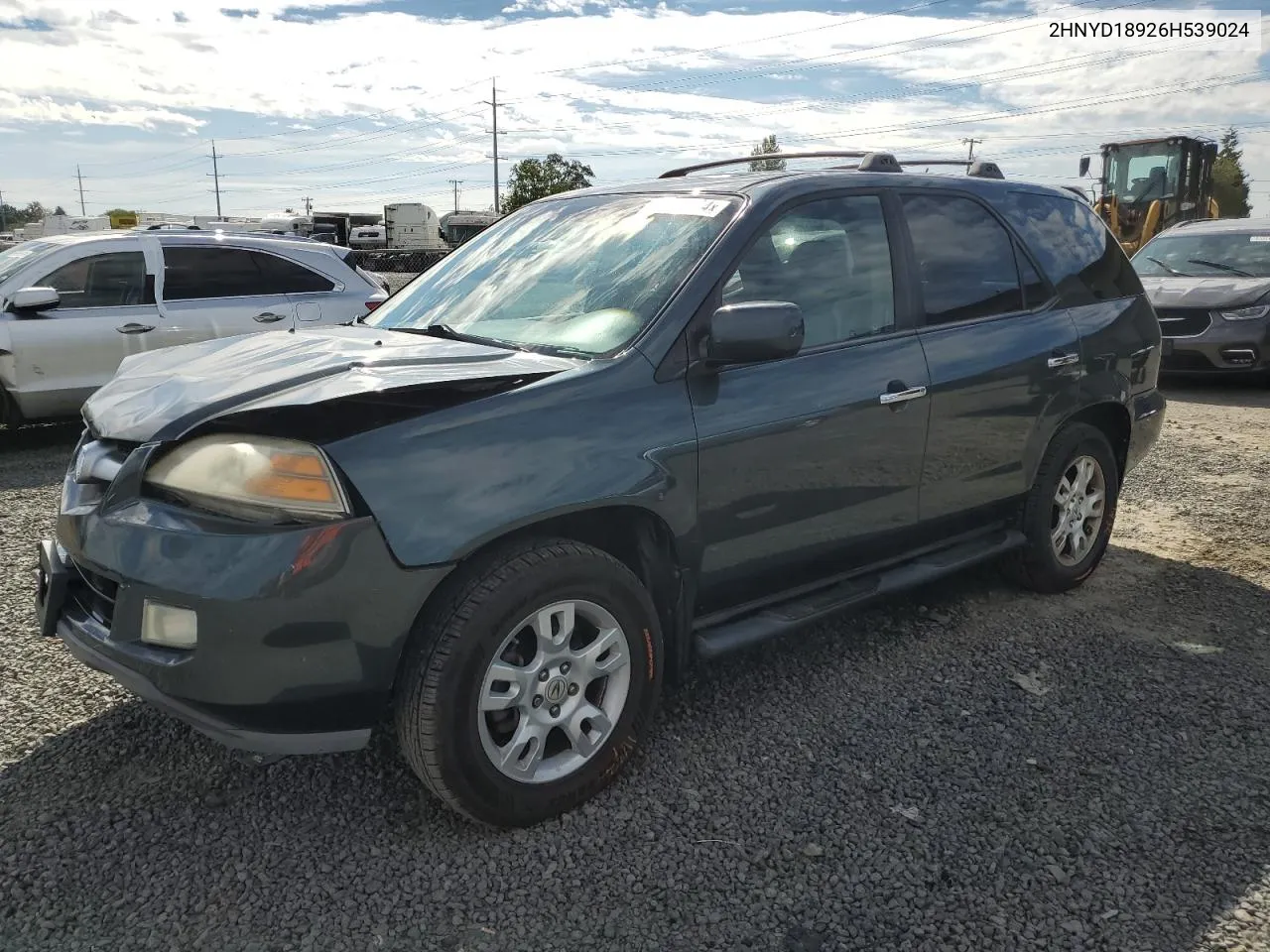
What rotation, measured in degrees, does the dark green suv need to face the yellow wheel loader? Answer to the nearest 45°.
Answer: approximately 180°

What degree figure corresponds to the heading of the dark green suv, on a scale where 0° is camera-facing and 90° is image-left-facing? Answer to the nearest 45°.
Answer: approximately 45°

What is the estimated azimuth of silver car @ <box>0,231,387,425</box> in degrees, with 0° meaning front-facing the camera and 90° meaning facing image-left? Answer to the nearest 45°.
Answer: approximately 90°

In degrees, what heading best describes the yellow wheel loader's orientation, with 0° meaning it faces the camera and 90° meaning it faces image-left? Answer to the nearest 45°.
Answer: approximately 45°

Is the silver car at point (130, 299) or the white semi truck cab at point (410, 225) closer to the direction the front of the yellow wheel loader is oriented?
the silver car
